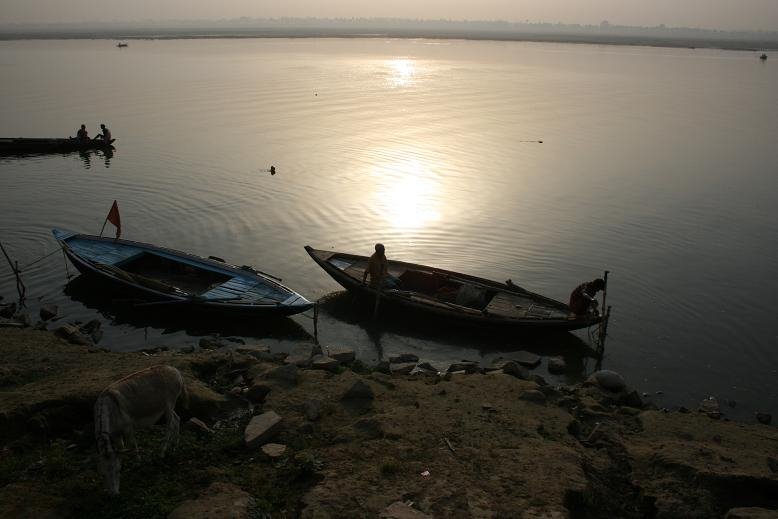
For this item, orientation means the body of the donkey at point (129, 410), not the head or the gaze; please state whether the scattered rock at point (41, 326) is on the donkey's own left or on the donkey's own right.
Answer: on the donkey's own right

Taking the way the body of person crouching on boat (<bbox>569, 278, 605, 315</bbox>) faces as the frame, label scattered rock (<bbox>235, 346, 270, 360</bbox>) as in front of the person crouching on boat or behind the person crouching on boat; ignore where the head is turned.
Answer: behind

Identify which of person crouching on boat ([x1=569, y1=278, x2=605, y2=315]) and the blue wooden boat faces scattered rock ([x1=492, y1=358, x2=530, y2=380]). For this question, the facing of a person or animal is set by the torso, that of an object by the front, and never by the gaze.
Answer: the blue wooden boat

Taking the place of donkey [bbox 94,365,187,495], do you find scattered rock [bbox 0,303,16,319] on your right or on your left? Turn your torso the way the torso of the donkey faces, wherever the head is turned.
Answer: on your right

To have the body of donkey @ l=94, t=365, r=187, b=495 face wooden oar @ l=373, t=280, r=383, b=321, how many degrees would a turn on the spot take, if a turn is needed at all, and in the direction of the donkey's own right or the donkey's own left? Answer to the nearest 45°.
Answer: approximately 180°

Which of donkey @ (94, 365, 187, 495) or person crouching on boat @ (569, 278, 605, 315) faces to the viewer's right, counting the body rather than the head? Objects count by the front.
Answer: the person crouching on boat

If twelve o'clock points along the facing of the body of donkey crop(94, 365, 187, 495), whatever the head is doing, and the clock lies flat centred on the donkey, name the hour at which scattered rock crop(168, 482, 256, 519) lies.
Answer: The scattered rock is roughly at 9 o'clock from the donkey.

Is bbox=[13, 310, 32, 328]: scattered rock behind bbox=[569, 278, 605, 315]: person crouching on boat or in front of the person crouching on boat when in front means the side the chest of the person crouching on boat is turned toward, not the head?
behind

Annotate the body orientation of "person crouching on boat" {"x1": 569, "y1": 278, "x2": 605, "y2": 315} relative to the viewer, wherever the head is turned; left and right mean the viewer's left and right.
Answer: facing to the right of the viewer

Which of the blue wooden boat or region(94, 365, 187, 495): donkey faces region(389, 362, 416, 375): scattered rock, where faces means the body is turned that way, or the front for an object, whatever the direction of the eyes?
the blue wooden boat
